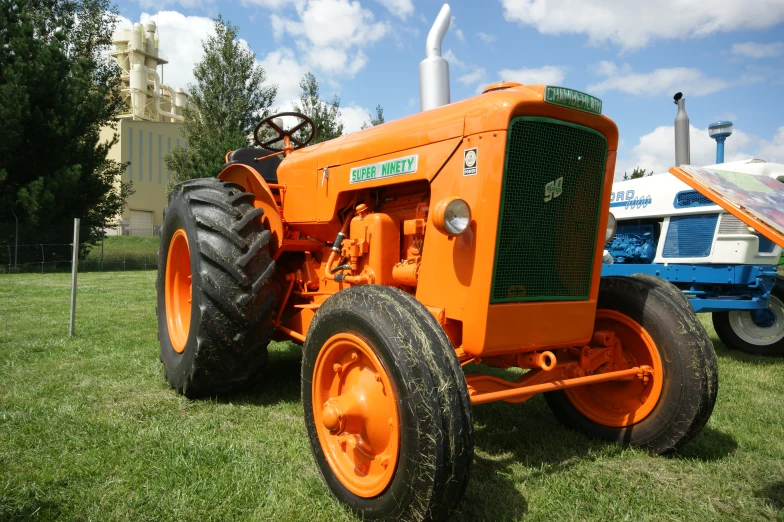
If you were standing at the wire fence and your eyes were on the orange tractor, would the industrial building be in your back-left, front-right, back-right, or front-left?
back-left

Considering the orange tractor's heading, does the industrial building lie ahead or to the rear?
to the rear

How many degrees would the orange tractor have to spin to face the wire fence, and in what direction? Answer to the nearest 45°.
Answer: approximately 180°

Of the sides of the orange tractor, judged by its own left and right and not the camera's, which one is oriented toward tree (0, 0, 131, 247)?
back

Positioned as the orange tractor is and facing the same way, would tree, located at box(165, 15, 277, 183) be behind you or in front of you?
behind

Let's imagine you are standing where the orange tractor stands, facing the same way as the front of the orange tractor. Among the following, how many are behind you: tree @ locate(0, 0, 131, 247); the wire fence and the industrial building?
3

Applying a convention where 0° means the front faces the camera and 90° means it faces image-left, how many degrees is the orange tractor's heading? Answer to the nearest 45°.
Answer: approximately 315°
